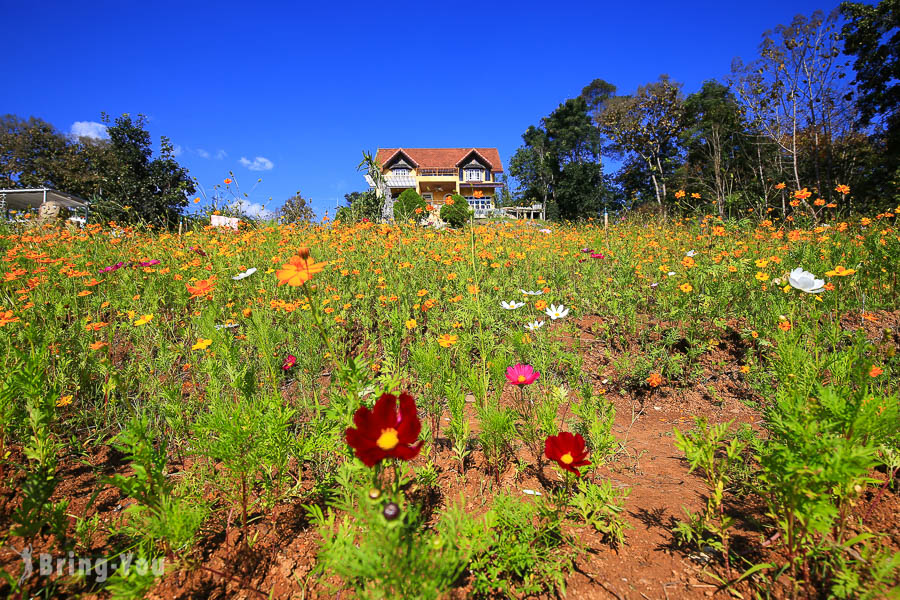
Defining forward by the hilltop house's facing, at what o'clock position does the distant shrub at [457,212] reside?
The distant shrub is roughly at 12 o'clock from the hilltop house.

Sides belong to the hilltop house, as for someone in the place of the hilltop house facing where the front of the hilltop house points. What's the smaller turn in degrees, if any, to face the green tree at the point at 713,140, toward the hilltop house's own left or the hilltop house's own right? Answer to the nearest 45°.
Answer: approximately 45° to the hilltop house's own left

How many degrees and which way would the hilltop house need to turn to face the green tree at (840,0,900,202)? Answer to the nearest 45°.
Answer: approximately 45° to its left

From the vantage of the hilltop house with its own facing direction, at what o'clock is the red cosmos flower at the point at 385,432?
The red cosmos flower is roughly at 12 o'clock from the hilltop house.

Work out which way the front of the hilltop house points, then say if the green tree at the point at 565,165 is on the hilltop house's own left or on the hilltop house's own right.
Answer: on the hilltop house's own left

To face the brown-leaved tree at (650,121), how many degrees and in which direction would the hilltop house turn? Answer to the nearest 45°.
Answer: approximately 45° to its left

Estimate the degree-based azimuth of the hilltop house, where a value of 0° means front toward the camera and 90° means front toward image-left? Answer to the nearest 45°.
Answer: approximately 0°

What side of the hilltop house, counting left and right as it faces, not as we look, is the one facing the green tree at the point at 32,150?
right
